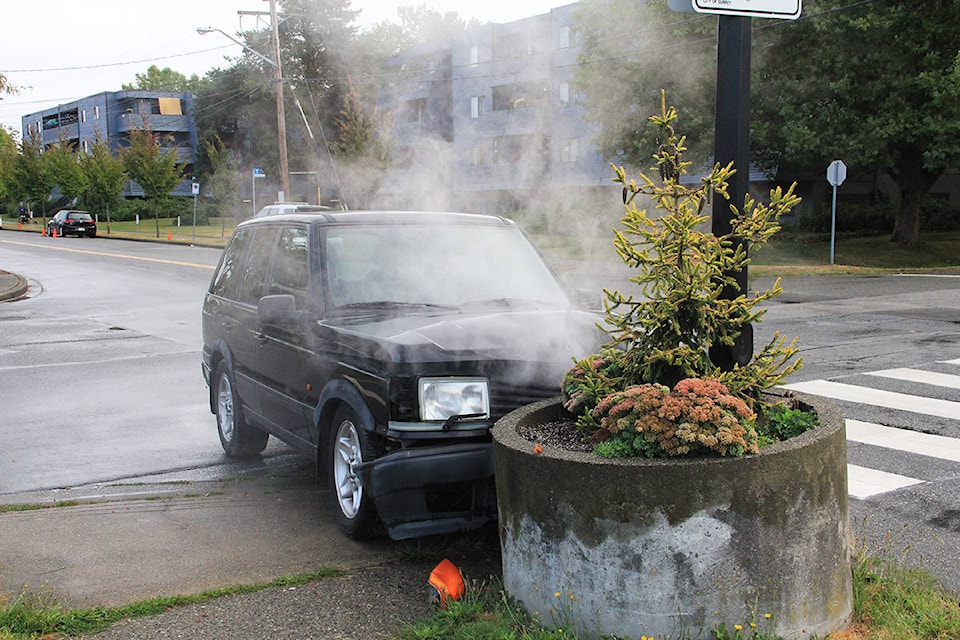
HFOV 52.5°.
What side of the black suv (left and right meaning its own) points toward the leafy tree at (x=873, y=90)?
left

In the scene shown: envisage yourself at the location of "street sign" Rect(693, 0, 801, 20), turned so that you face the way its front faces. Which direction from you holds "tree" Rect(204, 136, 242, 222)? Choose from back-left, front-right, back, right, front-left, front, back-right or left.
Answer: back-right

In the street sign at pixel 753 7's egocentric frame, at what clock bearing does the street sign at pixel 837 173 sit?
the street sign at pixel 837 173 is roughly at 6 o'clock from the street sign at pixel 753 7.

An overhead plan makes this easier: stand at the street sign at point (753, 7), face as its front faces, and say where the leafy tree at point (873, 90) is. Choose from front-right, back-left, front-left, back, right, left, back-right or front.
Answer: back

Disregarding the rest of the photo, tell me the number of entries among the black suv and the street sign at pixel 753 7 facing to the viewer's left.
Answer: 0

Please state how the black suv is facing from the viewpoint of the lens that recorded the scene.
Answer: facing the viewer and to the right of the viewer

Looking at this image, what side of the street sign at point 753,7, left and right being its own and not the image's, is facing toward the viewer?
front

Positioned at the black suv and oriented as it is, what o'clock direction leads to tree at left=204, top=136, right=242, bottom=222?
The tree is roughly at 7 o'clock from the black suv.

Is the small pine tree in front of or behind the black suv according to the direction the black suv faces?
in front

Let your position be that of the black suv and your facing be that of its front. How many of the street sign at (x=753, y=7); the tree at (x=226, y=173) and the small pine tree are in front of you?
2

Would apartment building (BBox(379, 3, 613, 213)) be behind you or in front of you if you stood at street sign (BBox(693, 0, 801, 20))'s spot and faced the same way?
behind
